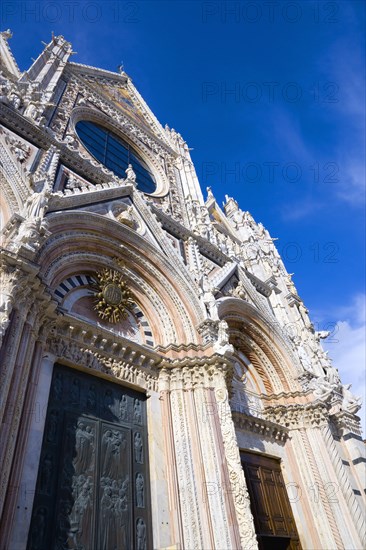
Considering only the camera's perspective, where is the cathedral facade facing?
facing the viewer and to the right of the viewer
